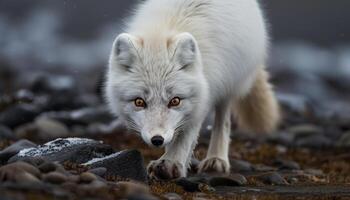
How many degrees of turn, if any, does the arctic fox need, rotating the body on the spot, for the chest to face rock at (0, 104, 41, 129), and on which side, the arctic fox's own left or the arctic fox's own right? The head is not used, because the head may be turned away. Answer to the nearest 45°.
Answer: approximately 90° to the arctic fox's own right

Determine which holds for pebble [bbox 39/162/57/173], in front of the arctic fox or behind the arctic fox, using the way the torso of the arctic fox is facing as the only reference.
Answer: in front

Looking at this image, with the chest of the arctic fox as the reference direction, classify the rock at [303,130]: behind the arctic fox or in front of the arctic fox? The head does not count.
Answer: behind

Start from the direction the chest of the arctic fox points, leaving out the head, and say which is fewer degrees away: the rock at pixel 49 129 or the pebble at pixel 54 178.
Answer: the pebble

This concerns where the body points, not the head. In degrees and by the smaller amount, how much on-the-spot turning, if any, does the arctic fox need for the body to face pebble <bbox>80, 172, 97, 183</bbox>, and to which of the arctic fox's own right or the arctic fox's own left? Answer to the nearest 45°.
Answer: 0° — it already faces it

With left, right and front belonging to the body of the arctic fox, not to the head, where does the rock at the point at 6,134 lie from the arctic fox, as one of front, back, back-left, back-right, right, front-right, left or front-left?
right

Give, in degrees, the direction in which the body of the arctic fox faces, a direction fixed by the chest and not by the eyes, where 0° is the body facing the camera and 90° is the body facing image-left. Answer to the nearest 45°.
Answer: approximately 45°
